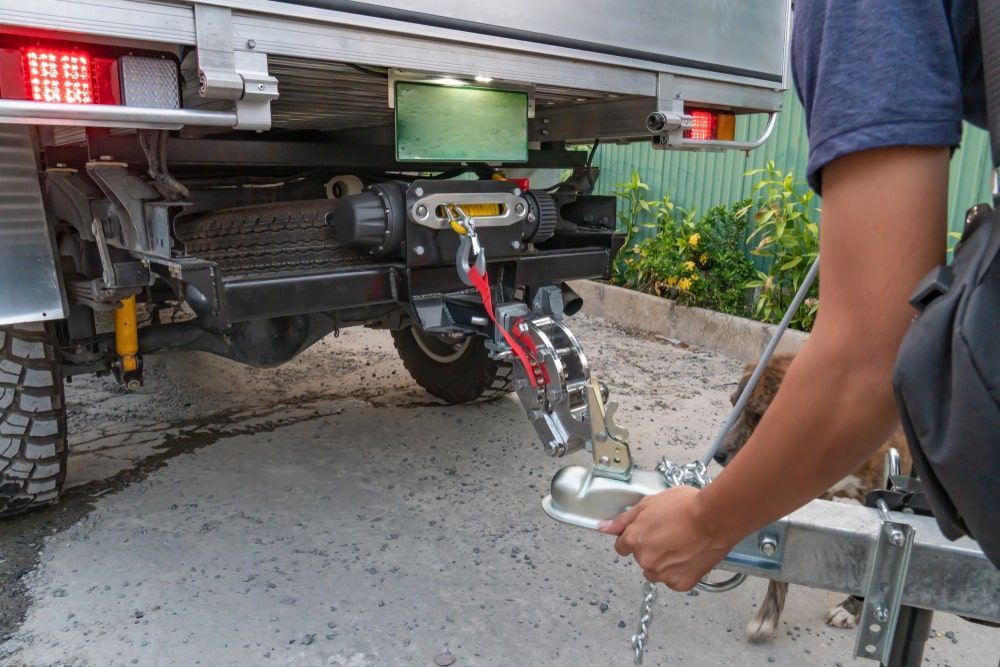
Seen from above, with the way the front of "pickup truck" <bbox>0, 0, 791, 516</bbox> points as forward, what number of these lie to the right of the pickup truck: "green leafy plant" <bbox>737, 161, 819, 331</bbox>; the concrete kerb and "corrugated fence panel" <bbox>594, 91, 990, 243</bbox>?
3

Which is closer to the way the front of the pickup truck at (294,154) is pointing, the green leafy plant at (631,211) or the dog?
the green leafy plant

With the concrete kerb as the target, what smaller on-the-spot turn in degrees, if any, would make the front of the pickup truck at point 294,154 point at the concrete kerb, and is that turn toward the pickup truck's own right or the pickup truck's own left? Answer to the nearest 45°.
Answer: approximately 90° to the pickup truck's own right

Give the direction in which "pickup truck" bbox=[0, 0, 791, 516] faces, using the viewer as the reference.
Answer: facing away from the viewer and to the left of the viewer

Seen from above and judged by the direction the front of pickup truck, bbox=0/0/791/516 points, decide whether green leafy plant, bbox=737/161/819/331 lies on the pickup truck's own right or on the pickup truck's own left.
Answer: on the pickup truck's own right

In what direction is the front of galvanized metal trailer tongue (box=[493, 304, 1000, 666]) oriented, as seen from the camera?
facing away from the viewer and to the left of the viewer

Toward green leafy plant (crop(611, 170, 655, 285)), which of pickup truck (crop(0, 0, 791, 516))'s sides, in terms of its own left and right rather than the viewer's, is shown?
right

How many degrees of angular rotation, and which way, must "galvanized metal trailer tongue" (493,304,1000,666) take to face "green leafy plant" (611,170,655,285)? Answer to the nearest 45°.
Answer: approximately 45° to its right

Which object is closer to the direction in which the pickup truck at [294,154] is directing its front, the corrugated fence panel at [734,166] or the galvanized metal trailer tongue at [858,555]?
the corrugated fence panel
